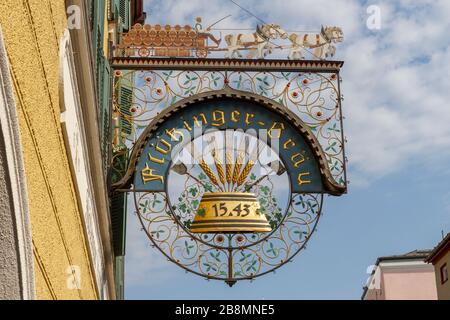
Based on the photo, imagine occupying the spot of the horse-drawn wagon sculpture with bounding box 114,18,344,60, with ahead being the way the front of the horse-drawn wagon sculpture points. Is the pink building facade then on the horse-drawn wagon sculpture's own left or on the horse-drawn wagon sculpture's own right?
on the horse-drawn wagon sculpture's own left

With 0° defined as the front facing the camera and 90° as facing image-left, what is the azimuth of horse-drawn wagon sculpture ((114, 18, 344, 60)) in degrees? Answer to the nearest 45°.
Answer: approximately 270°

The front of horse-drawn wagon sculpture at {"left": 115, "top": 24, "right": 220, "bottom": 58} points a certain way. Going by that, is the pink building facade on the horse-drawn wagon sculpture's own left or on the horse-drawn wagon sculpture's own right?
on the horse-drawn wagon sculpture's own left
